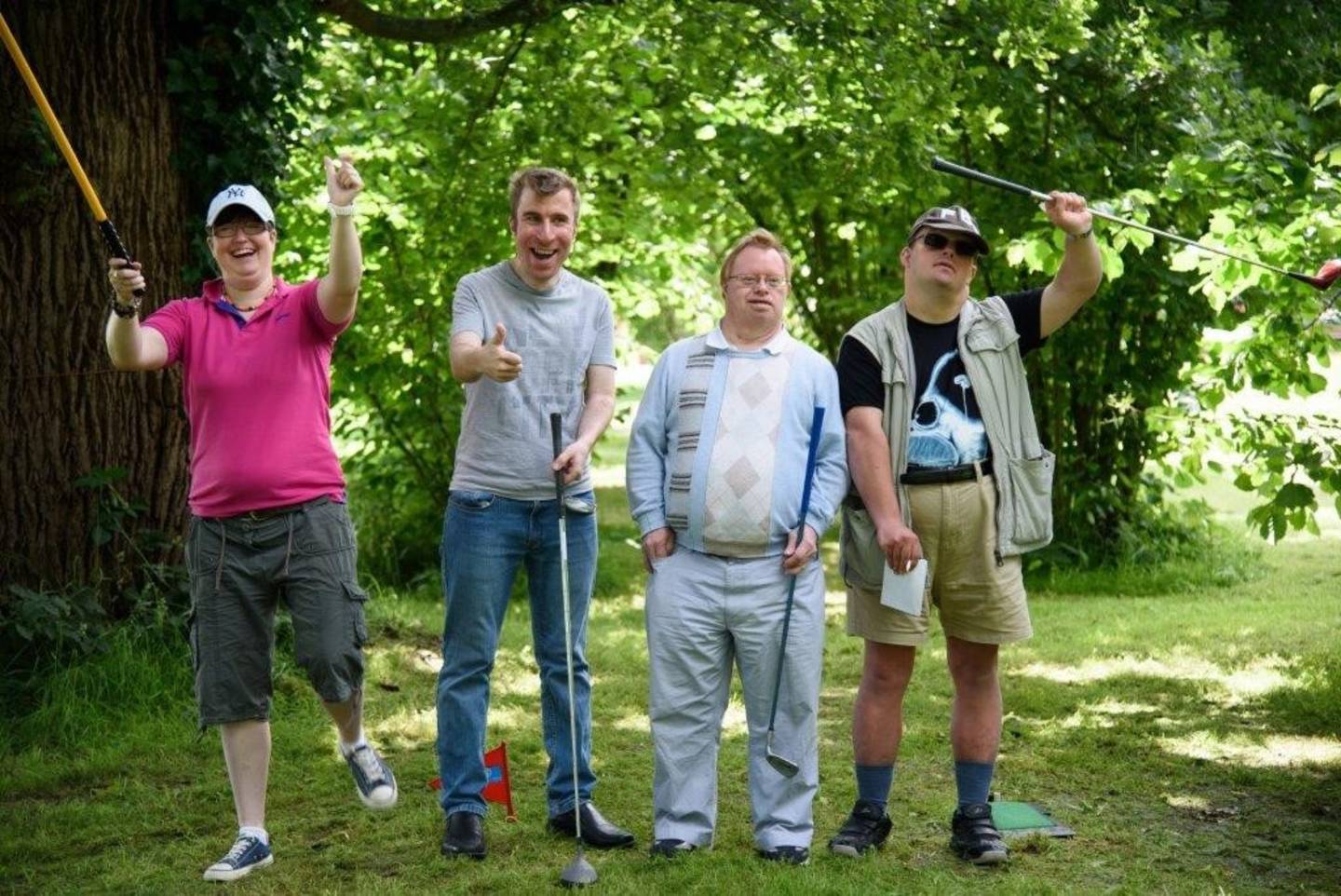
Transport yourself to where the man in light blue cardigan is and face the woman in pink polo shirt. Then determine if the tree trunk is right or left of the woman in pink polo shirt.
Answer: right

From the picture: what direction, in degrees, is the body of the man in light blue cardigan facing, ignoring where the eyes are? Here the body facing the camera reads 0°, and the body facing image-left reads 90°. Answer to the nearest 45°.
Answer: approximately 0°

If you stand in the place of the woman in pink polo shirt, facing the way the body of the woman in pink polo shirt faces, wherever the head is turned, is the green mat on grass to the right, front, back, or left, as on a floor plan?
left

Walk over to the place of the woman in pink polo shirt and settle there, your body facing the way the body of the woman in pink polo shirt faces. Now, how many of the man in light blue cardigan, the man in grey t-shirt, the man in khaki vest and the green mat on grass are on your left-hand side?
4

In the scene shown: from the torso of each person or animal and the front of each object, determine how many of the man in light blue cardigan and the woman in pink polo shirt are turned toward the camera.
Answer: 2

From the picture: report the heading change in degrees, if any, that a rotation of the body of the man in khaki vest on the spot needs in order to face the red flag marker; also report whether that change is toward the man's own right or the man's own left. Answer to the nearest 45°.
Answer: approximately 90° to the man's own right

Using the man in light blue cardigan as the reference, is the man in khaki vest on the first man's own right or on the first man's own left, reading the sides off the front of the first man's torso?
on the first man's own left

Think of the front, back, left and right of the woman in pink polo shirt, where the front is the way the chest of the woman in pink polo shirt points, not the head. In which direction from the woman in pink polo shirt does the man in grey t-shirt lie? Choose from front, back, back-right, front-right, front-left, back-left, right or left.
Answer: left

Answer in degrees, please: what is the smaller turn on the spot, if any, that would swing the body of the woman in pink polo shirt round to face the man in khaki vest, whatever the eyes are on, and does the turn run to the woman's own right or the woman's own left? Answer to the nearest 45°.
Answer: approximately 90° to the woman's own left
